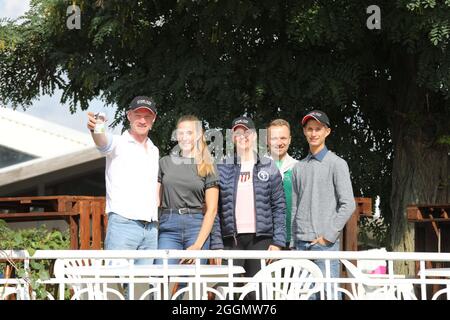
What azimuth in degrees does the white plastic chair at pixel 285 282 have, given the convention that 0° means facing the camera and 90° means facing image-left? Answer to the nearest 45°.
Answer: approximately 45°

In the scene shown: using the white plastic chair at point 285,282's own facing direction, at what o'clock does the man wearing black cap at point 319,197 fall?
The man wearing black cap is roughly at 5 o'clock from the white plastic chair.
